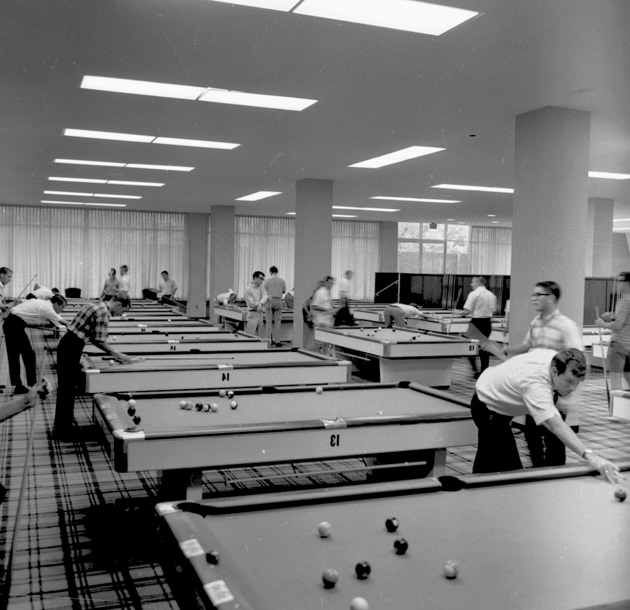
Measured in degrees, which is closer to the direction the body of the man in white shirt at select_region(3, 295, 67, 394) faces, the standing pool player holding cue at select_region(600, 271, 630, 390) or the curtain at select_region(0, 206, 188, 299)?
the standing pool player holding cue

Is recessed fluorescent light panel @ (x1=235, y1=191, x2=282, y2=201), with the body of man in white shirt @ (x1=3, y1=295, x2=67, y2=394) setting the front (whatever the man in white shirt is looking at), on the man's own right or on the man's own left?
on the man's own left

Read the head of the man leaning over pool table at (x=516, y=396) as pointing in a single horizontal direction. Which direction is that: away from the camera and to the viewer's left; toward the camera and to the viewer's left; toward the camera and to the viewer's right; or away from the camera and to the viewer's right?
toward the camera and to the viewer's right

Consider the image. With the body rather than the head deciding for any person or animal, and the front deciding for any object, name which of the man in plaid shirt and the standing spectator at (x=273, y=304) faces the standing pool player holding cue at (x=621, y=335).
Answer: the man in plaid shirt

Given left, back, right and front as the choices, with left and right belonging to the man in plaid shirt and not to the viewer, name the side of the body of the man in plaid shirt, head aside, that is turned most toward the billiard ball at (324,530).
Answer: right

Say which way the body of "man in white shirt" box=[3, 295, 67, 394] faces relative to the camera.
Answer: to the viewer's right

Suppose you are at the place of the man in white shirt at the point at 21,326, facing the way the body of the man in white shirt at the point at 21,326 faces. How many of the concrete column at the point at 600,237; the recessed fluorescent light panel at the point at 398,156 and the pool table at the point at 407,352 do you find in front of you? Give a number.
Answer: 3

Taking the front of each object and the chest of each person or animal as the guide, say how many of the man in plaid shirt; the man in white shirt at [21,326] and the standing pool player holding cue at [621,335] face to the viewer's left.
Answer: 1

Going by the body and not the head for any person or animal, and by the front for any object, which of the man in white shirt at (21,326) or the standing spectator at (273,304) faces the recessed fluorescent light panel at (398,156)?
the man in white shirt

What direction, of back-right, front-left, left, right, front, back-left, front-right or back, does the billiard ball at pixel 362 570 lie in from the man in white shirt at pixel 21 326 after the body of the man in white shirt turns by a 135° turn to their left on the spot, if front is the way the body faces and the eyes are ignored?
back-left

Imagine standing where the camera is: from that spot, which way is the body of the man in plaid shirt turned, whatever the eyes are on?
to the viewer's right

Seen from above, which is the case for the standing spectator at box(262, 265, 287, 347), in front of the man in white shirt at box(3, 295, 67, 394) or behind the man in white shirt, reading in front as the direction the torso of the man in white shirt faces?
in front

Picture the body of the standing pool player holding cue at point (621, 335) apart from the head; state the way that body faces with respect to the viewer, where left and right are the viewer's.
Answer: facing to the left of the viewer
